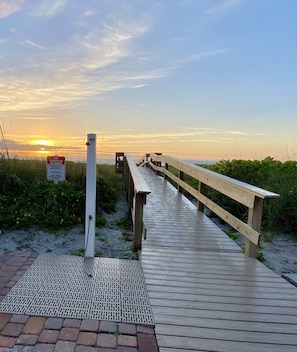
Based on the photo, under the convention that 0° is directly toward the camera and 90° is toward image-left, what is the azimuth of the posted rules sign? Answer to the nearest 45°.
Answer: approximately 0°

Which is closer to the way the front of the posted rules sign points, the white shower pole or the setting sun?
the white shower pole

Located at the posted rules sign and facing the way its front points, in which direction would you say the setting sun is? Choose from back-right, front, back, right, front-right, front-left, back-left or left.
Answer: back

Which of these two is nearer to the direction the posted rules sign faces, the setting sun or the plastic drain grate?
the plastic drain grate

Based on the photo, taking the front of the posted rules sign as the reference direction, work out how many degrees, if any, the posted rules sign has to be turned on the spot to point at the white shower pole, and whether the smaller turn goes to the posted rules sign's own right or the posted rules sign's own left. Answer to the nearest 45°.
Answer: approximately 45° to the posted rules sign's own left

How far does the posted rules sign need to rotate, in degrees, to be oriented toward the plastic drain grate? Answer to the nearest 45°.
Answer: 0° — it already faces it
